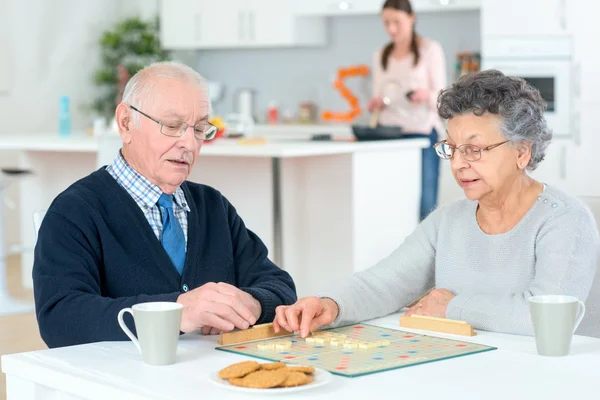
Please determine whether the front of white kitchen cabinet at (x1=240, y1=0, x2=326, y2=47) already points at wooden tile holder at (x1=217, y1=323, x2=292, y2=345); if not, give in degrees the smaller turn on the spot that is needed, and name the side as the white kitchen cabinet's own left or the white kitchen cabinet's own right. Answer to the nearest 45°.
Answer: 0° — it already faces it

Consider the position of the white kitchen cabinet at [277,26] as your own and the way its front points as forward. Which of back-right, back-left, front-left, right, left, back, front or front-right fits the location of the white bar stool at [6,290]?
front-right

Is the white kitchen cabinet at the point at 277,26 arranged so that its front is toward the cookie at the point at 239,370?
yes

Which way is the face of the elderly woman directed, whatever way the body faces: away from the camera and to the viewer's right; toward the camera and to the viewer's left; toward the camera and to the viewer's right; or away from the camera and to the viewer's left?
toward the camera and to the viewer's left

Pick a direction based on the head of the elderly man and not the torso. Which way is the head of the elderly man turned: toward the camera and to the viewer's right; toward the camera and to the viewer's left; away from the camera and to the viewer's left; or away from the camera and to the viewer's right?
toward the camera and to the viewer's right

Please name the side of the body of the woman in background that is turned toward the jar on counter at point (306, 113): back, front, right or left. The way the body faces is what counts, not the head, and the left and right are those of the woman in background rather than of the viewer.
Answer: right

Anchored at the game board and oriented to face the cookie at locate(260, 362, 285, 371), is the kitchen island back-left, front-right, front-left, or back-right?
back-right

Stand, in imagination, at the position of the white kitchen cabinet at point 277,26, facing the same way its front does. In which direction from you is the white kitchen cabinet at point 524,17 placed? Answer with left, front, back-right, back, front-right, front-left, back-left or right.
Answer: front-left

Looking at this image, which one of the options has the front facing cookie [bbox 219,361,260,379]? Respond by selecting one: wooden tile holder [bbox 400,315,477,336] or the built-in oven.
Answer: the built-in oven

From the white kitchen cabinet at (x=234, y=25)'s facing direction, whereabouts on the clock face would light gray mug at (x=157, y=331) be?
The light gray mug is roughly at 12 o'clock from the white kitchen cabinet.

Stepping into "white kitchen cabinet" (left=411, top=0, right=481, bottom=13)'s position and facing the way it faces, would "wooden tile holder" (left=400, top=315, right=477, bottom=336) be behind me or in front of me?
in front

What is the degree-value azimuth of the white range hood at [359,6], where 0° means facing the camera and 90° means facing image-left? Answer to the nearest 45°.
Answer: approximately 0°

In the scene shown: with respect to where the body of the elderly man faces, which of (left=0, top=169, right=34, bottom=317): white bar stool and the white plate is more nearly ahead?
the white plate

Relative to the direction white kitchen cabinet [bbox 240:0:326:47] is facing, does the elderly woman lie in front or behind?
in front

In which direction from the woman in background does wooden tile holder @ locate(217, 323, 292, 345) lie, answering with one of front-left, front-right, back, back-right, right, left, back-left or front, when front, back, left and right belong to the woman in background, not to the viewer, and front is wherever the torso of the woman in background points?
front-left
